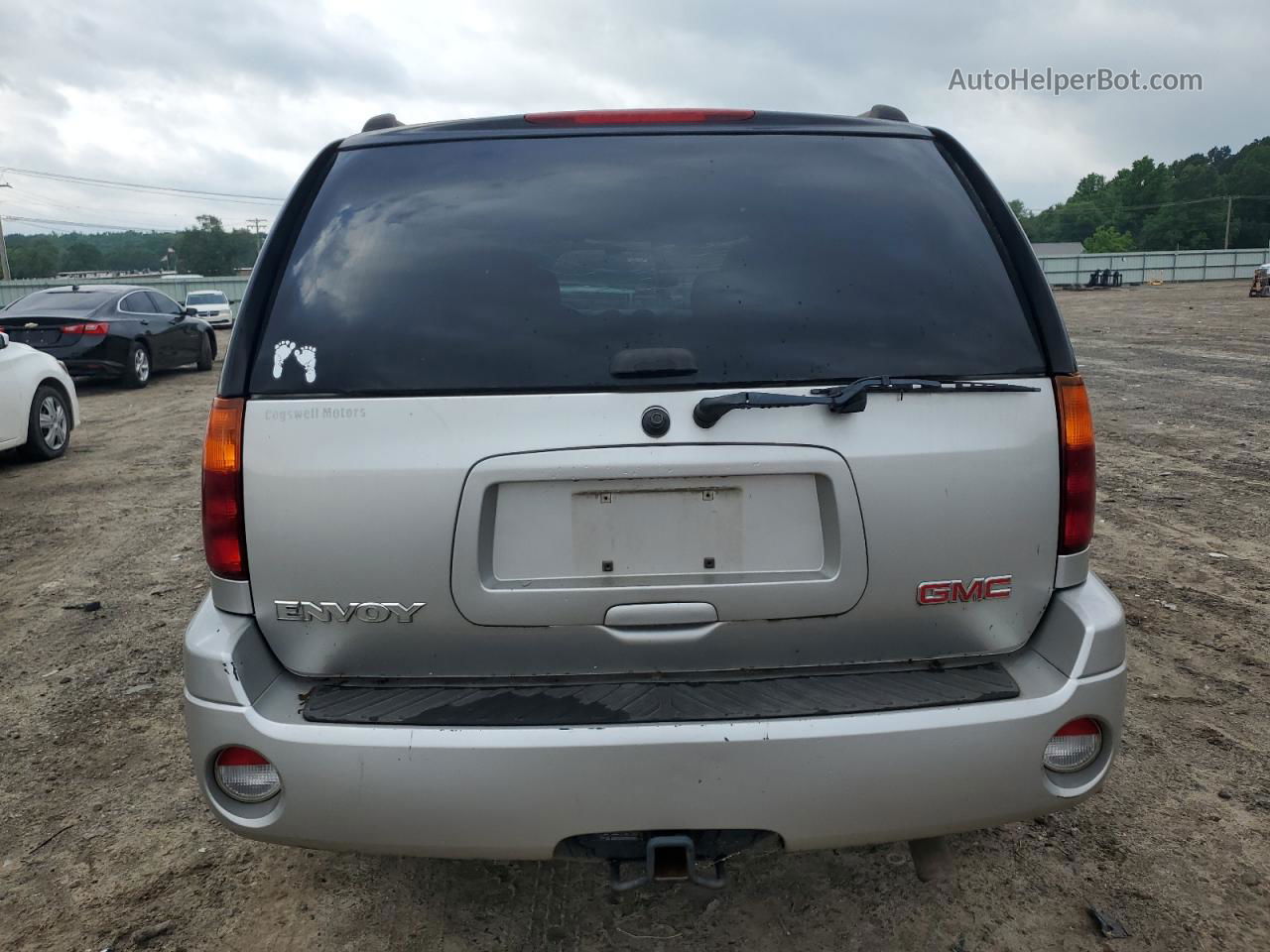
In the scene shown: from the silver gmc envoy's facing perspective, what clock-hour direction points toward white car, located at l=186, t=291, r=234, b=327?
The white car is roughly at 11 o'clock from the silver gmc envoy.

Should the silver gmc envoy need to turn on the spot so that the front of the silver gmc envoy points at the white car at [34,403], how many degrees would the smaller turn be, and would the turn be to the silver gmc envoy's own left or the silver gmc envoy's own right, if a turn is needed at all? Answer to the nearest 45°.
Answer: approximately 45° to the silver gmc envoy's own left

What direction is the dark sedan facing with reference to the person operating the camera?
facing away from the viewer and to the right of the viewer

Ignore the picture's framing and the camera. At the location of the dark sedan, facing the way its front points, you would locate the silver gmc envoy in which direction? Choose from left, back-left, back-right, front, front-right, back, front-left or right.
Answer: back-right

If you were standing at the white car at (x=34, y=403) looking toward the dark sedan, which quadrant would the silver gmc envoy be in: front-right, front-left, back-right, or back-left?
back-right

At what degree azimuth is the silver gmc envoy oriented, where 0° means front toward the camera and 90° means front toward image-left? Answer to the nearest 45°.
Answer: approximately 180°
